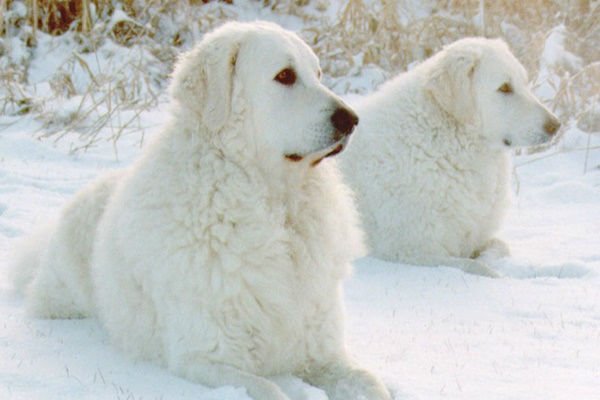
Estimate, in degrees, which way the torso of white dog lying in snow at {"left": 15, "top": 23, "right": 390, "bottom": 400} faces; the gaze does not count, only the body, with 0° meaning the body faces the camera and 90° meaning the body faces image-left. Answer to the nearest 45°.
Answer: approximately 315°

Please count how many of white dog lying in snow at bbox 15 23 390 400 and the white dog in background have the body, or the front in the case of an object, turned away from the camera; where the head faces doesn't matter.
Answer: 0

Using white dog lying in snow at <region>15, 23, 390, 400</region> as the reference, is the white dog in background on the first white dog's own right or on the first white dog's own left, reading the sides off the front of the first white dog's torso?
on the first white dog's own left

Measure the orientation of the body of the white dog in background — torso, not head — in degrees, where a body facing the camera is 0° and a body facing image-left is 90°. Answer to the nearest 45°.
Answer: approximately 270°

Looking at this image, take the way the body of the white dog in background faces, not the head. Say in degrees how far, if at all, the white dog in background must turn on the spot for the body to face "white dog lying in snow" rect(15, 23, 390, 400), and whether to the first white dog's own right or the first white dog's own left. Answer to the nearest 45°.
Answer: approximately 90° to the first white dog's own right
